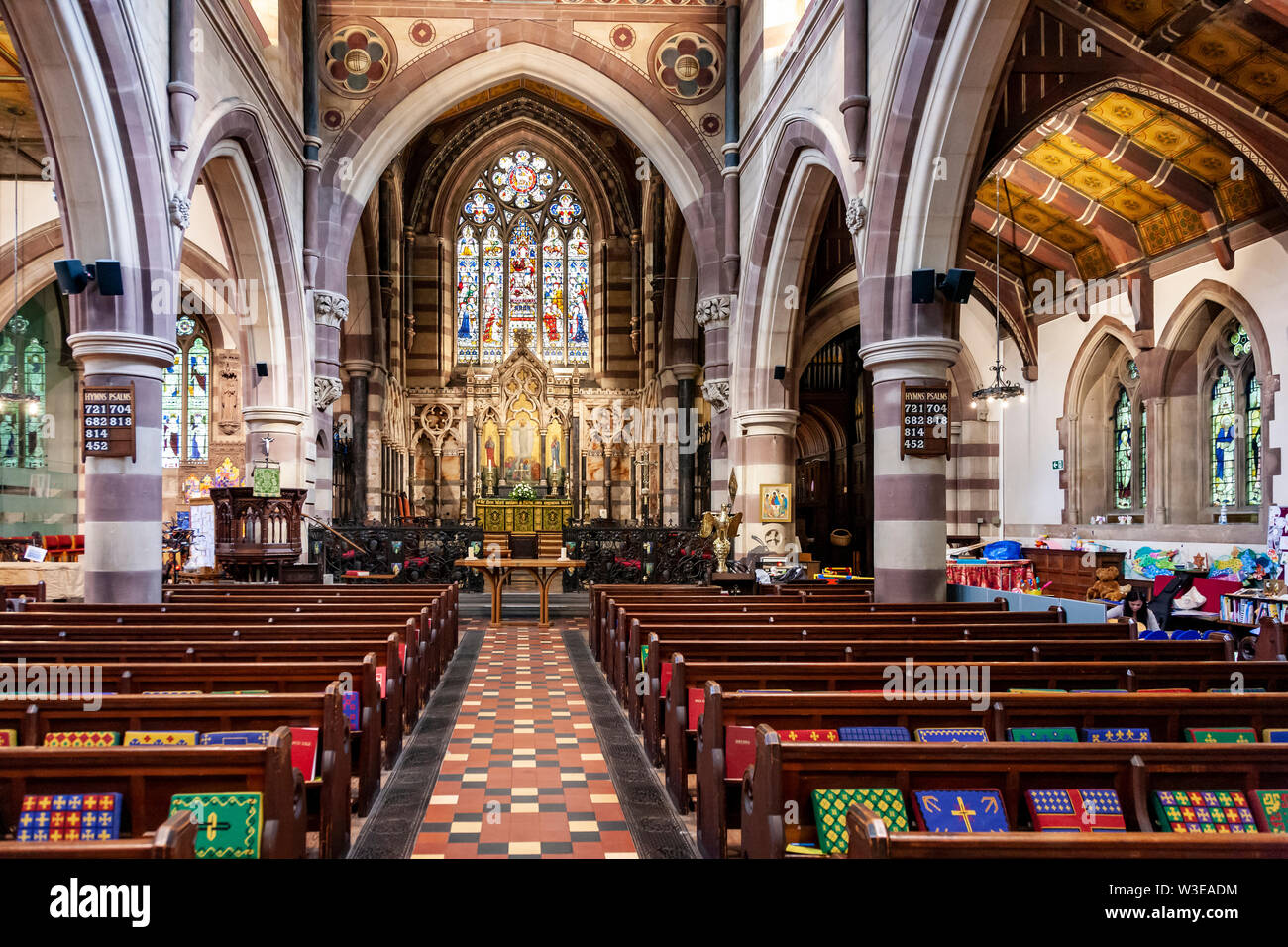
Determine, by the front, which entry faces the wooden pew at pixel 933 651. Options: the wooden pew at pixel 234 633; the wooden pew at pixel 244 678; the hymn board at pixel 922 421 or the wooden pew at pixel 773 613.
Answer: the hymn board

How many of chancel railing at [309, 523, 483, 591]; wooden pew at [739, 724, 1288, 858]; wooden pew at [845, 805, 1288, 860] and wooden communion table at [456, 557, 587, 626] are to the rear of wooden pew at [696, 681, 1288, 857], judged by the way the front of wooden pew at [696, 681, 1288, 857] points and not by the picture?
2

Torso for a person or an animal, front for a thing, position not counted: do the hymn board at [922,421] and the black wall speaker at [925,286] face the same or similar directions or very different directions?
same or similar directions

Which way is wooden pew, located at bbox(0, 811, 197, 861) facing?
away from the camera

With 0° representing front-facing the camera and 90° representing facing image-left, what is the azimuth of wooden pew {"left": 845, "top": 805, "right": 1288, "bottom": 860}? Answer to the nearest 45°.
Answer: approximately 180°

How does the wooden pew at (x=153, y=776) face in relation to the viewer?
away from the camera

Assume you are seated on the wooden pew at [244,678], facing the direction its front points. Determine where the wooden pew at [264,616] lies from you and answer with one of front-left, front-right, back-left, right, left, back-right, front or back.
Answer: front

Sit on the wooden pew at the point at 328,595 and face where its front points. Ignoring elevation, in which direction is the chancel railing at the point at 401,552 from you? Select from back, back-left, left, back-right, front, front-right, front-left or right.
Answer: front

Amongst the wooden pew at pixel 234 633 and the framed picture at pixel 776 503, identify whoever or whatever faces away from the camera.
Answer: the wooden pew

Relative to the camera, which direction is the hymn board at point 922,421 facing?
toward the camera

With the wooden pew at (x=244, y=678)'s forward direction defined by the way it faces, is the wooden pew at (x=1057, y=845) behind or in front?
behind

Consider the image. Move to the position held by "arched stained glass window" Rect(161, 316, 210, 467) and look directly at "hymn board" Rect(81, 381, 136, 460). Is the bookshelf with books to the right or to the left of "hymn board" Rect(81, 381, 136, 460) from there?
left

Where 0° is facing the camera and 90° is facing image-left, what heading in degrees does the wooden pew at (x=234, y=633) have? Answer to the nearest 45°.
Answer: approximately 180°

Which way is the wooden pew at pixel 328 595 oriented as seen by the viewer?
away from the camera

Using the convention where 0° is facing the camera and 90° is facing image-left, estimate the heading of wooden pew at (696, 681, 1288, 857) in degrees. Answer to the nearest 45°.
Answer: approximately 180°

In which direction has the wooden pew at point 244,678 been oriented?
away from the camera

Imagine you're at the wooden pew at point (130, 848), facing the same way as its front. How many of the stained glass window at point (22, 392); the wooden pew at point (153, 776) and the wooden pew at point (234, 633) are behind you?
0

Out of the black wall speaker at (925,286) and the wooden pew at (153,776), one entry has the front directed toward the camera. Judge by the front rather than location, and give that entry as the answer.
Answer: the black wall speaker

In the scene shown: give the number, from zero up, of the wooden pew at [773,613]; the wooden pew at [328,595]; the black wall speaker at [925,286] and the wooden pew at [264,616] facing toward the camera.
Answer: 1

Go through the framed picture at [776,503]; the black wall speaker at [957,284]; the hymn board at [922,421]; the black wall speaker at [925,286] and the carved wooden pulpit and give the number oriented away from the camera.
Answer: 0
